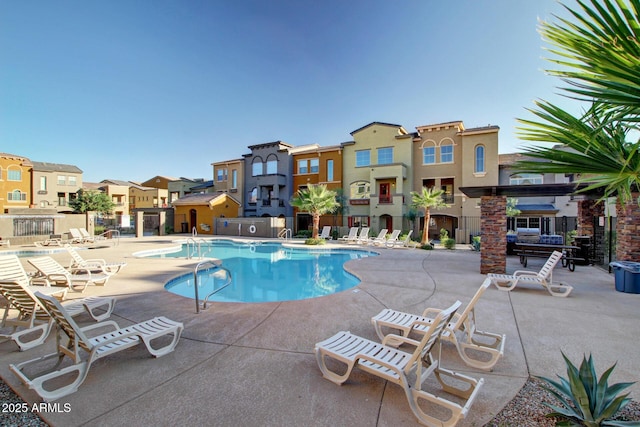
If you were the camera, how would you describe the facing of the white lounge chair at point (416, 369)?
facing away from the viewer and to the left of the viewer

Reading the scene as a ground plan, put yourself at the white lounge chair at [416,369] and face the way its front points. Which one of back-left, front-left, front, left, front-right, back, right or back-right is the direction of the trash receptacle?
right

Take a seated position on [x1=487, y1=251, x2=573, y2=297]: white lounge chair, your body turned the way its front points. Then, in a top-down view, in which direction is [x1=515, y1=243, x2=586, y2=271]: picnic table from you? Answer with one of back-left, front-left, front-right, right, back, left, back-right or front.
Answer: right

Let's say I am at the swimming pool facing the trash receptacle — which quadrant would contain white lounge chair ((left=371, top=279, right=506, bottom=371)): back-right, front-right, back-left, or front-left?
front-right

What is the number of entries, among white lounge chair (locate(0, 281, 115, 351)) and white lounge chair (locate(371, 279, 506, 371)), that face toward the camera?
0

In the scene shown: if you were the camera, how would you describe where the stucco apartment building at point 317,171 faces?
facing the viewer

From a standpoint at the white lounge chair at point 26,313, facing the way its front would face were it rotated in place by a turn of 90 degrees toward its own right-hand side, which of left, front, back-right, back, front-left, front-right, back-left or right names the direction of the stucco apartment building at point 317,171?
left

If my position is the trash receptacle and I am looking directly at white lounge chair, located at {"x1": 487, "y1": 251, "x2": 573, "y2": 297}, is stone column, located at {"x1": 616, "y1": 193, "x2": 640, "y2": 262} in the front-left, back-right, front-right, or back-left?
back-right

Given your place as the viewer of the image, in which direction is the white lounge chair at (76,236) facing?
facing the viewer and to the right of the viewer

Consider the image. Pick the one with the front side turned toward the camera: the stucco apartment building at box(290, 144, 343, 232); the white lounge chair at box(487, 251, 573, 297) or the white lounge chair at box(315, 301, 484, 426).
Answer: the stucco apartment building

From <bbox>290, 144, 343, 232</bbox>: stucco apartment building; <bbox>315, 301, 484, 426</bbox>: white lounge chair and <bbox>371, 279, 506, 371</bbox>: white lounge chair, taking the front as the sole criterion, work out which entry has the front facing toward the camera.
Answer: the stucco apartment building

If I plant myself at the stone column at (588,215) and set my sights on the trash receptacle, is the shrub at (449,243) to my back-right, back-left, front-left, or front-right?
back-right

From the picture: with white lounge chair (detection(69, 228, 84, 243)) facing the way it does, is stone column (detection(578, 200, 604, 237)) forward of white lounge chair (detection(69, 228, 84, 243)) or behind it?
forward

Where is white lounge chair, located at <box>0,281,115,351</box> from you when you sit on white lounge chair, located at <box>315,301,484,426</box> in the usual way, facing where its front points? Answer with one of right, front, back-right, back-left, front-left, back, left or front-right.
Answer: front-left

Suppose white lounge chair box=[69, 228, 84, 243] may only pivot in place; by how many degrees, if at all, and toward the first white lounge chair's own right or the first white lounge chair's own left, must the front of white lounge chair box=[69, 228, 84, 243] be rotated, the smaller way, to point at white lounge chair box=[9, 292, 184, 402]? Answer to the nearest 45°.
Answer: approximately 45° to the first white lounge chair's own right

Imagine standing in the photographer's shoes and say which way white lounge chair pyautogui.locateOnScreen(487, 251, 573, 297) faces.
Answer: facing to the left of the viewer

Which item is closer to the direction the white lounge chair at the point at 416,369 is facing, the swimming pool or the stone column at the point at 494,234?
the swimming pool
